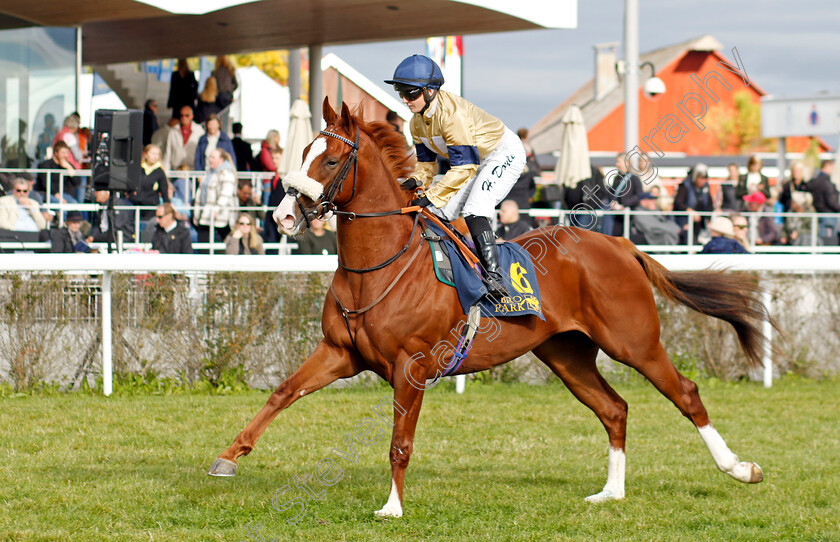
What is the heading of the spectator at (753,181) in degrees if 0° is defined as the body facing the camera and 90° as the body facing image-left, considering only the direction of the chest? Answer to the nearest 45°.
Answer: approximately 0°

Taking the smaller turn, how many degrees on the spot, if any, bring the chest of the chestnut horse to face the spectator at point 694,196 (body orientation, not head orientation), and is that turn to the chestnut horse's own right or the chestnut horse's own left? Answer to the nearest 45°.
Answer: approximately 90° to the chestnut horse's own right

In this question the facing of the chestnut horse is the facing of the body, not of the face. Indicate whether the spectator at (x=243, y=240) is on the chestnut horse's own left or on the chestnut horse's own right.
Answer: on the chestnut horse's own right

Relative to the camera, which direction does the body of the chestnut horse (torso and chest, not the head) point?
to the viewer's left

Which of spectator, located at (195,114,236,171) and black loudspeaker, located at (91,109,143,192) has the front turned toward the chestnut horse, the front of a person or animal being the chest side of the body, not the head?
the spectator

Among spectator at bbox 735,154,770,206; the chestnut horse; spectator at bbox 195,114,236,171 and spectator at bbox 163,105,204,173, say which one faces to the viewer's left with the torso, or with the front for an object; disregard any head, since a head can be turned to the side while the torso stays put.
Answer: the chestnut horse

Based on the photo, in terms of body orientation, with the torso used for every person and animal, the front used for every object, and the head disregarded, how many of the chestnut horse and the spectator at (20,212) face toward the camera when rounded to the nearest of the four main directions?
1

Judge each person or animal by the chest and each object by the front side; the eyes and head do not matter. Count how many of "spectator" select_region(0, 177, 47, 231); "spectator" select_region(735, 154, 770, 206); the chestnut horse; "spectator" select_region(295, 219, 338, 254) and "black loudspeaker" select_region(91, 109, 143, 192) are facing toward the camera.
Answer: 3

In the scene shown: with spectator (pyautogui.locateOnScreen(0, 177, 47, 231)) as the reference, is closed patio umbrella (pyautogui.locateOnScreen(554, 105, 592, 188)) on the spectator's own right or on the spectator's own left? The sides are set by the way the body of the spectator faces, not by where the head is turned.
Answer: on the spectator's own left

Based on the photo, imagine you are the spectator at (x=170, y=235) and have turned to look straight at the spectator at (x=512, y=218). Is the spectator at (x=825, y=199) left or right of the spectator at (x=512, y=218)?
left

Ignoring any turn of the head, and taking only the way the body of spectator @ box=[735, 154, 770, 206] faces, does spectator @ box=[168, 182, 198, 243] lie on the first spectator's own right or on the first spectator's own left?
on the first spectator's own right
